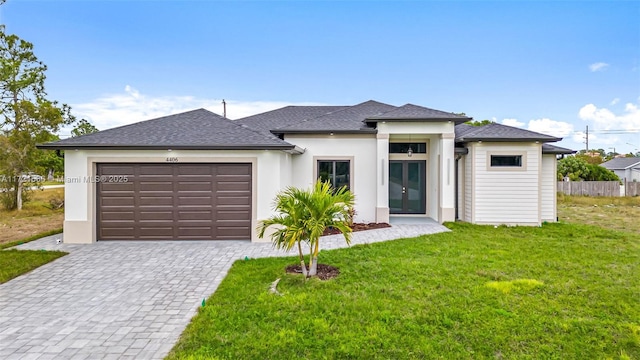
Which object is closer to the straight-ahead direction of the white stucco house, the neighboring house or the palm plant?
the palm plant

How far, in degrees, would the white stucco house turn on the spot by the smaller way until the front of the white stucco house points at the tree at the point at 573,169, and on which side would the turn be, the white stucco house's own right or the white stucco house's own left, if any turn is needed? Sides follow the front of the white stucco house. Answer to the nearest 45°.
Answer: approximately 135° to the white stucco house's own left

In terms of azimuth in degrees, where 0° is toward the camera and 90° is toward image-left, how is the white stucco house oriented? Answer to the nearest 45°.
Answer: approximately 0°

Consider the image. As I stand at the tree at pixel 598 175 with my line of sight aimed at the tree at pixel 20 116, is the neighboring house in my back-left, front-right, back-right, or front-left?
back-right

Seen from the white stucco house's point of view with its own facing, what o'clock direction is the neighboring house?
The neighboring house is roughly at 8 o'clock from the white stucco house.

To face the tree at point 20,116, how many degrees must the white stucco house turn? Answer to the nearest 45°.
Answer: approximately 90° to its right

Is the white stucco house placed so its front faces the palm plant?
yes

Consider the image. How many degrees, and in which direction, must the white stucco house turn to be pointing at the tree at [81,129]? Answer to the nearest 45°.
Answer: approximately 135° to its right

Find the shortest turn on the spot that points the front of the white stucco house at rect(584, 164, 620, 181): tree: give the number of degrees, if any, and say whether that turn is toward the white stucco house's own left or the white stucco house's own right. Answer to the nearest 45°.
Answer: approximately 135° to the white stucco house's own left

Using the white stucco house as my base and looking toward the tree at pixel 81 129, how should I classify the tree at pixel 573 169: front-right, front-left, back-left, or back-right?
back-right
